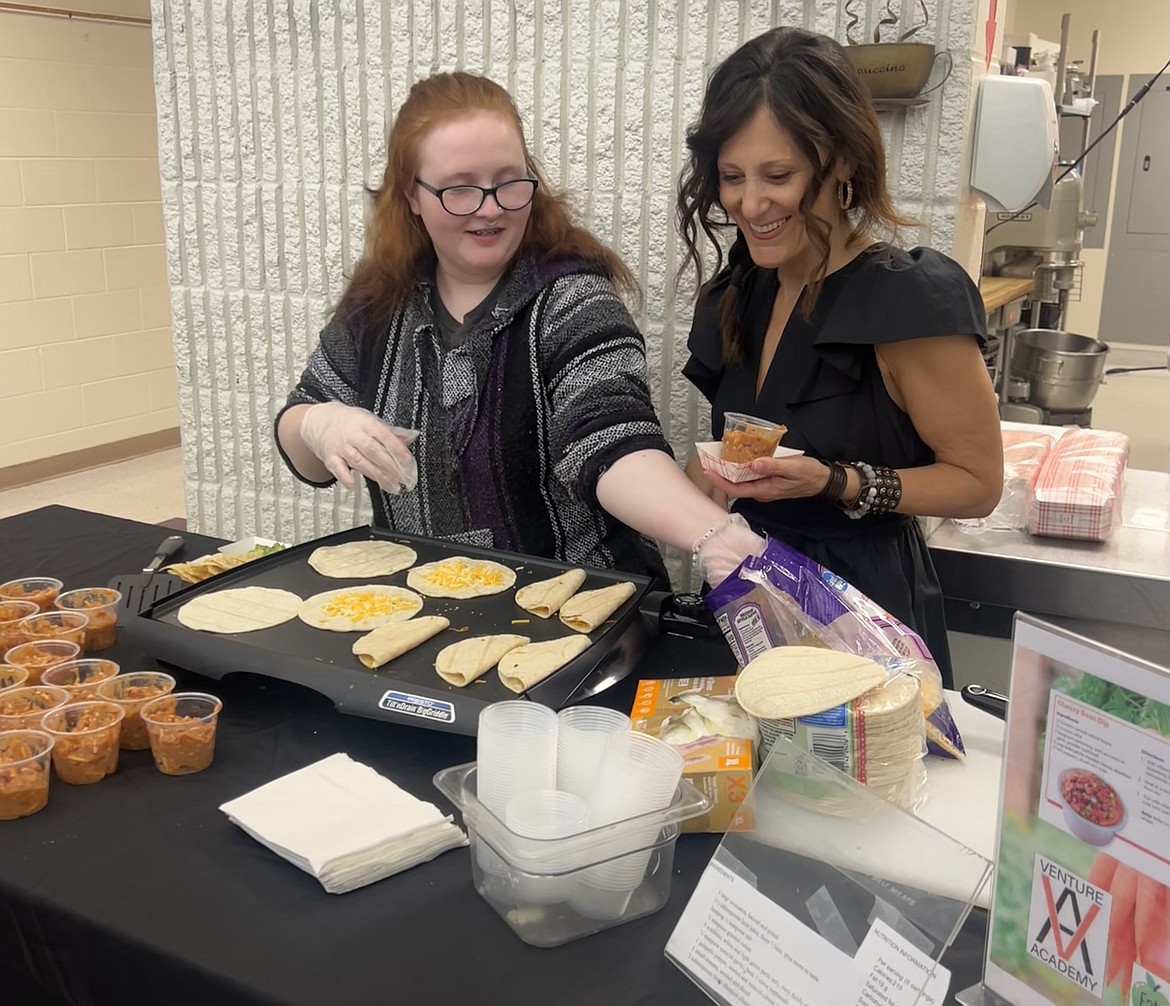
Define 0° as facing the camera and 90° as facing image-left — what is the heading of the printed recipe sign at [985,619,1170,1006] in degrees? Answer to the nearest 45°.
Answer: approximately 45°

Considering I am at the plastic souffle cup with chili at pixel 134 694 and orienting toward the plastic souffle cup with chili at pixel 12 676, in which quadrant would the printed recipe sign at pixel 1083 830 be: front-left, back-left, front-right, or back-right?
back-left

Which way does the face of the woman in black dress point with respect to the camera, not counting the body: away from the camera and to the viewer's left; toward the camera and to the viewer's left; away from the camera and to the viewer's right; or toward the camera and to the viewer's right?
toward the camera and to the viewer's left

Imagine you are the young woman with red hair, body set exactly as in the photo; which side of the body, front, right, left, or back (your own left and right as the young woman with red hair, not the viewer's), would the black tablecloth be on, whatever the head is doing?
front

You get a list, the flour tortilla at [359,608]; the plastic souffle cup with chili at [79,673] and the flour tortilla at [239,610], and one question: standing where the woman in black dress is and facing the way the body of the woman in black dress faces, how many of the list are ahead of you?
3

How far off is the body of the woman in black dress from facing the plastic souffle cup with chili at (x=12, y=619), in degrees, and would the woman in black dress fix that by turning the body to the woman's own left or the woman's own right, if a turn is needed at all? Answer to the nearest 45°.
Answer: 0° — they already face it

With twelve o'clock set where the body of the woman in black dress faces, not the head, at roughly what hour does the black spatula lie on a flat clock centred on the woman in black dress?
The black spatula is roughly at 1 o'clock from the woman in black dress.

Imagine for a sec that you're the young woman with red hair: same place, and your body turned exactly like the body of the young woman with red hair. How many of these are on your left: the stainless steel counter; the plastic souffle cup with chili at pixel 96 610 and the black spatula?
1
